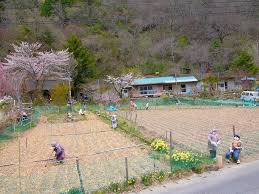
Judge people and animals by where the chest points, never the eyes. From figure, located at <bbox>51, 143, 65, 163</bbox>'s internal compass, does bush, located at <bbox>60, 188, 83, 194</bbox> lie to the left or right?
on its left

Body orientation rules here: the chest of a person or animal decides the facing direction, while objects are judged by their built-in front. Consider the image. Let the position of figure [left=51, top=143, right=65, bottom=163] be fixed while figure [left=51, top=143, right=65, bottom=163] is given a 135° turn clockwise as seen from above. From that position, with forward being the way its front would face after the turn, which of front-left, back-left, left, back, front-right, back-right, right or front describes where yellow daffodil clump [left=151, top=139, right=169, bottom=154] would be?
front-right

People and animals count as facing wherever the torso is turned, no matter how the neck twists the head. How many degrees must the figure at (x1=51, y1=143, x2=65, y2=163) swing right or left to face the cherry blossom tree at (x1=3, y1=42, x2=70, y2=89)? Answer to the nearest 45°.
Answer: approximately 90° to its right

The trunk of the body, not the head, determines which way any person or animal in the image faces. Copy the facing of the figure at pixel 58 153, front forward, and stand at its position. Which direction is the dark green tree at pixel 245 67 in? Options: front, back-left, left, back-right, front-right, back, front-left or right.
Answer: back-right

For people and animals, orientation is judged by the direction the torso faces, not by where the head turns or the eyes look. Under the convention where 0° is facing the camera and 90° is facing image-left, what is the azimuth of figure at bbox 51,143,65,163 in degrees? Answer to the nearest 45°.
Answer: approximately 90°

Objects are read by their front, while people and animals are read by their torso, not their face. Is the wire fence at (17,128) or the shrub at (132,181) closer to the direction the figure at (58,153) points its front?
the wire fence

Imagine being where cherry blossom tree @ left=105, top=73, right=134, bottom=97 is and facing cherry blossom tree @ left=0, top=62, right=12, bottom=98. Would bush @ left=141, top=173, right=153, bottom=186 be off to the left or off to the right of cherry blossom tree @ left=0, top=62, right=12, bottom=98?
left

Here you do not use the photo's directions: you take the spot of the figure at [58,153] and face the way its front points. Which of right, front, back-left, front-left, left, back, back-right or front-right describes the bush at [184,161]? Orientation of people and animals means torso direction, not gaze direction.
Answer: back-left

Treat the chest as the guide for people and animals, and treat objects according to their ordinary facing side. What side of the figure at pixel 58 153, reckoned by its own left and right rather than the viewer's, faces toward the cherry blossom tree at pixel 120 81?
right

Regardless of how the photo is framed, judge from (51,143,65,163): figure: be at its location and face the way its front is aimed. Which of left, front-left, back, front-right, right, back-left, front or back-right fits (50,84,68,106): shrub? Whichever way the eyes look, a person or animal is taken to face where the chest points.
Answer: right
